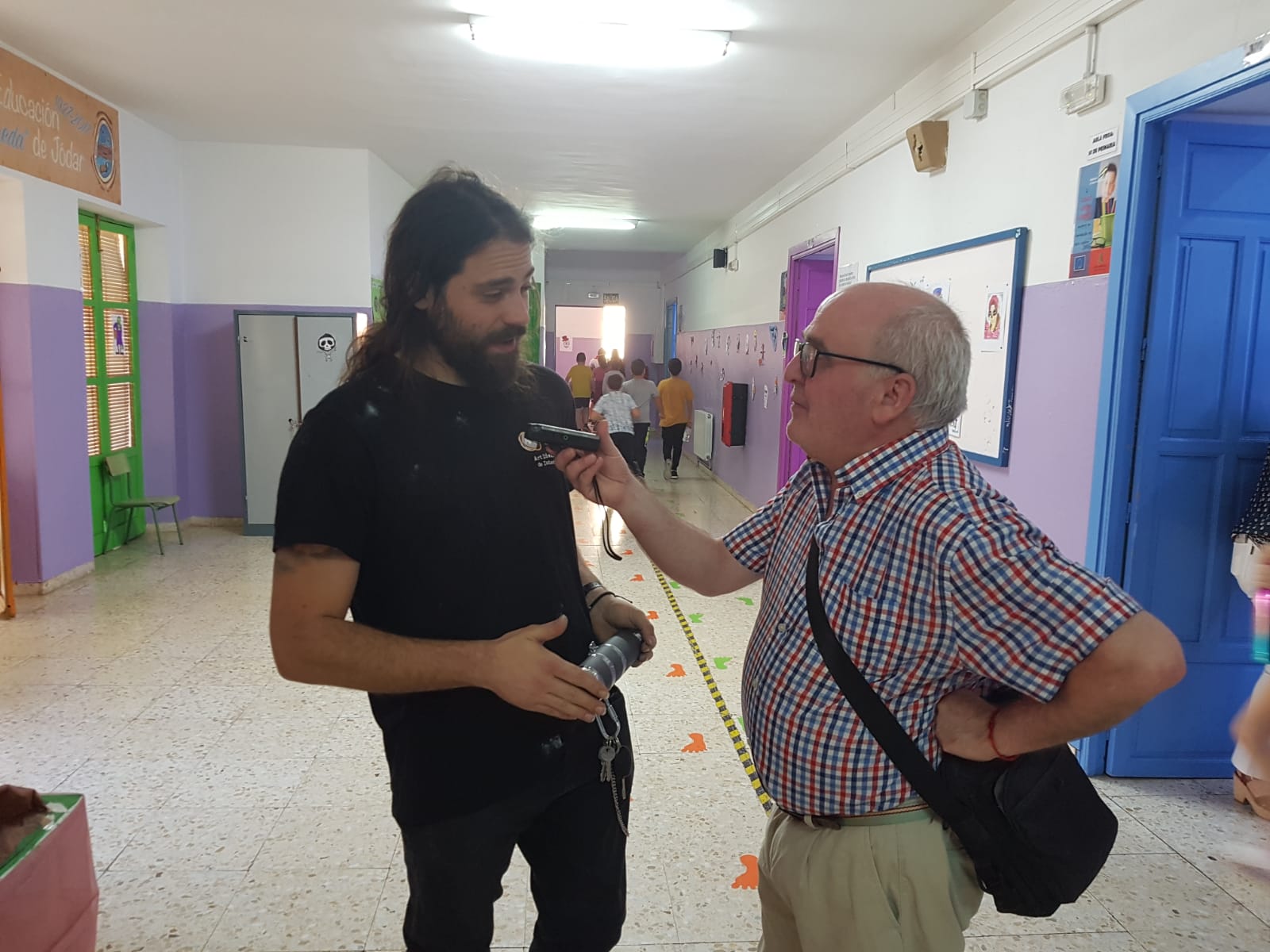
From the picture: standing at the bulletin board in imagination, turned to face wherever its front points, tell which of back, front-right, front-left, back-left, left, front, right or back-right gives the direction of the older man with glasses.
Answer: front-left

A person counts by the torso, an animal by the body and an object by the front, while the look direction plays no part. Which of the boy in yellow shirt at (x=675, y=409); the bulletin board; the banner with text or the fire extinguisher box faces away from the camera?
the boy in yellow shirt

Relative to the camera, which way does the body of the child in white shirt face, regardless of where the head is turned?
away from the camera

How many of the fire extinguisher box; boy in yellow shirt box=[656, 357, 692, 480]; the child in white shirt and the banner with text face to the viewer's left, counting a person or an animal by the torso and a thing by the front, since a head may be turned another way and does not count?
1

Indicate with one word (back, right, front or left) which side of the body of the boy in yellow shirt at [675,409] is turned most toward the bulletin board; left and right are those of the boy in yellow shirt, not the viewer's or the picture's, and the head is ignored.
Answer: back

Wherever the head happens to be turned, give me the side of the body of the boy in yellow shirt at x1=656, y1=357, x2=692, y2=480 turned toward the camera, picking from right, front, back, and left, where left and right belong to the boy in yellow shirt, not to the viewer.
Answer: back

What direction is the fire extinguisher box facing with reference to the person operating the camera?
facing to the left of the viewer

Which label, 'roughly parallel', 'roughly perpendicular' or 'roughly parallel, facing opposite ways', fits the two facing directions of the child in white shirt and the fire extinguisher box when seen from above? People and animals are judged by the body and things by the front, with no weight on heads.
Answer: roughly perpendicular

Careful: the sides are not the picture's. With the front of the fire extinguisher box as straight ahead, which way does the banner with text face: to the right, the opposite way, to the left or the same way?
the opposite way

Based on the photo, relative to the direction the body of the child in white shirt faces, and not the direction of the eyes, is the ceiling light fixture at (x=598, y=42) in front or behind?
behind

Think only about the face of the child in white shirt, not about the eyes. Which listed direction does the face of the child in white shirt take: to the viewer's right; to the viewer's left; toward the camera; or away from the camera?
away from the camera
